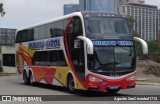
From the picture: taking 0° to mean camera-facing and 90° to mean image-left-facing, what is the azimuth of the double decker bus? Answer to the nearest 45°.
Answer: approximately 315°
